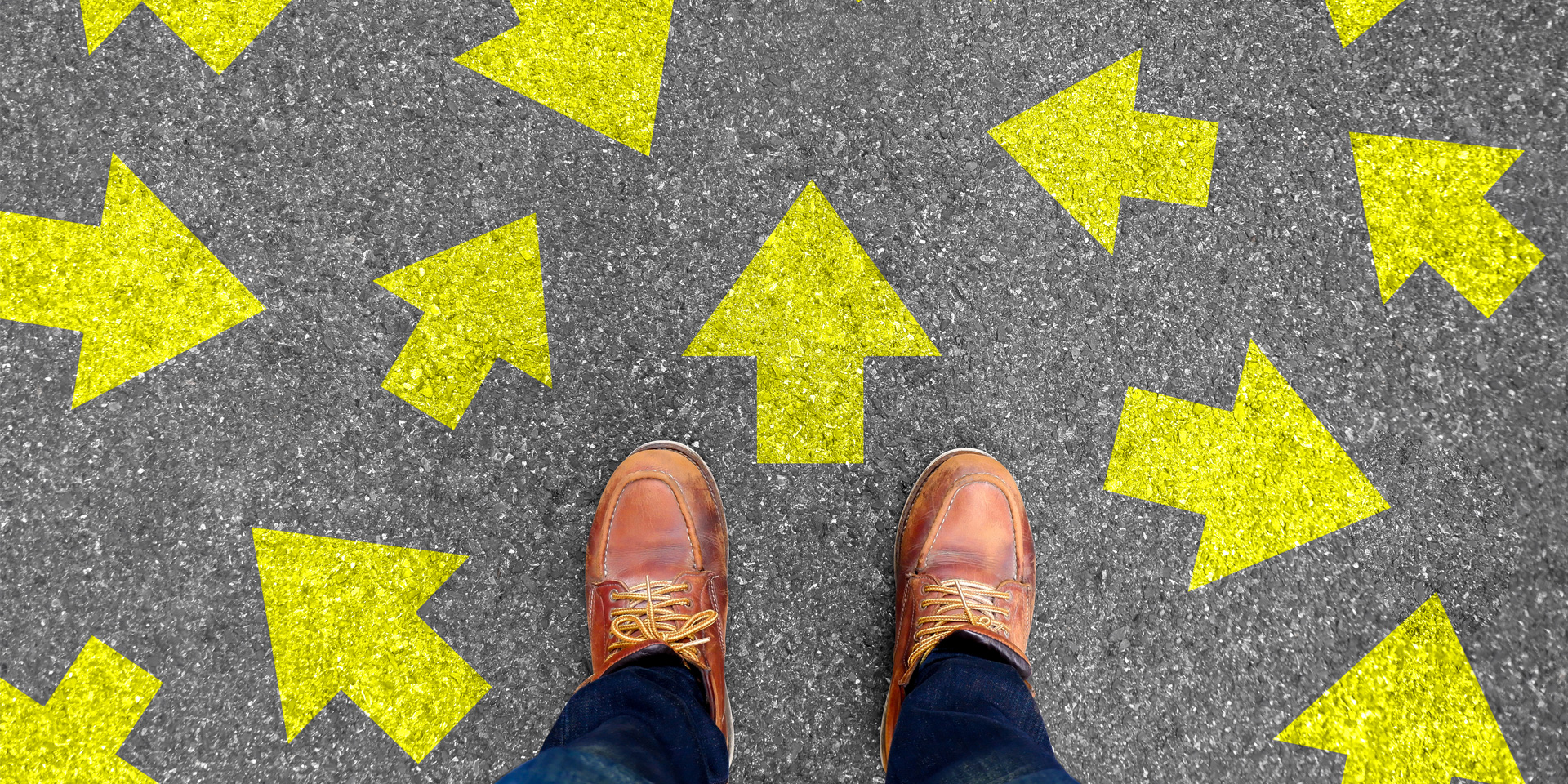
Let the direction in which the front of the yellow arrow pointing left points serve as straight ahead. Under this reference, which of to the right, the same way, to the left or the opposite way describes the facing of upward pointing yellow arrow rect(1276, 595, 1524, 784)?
to the right

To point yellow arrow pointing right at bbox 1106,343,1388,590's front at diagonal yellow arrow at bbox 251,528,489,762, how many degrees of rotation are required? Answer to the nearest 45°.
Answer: approximately 135° to its right

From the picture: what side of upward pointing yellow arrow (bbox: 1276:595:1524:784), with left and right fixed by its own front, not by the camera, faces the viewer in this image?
back

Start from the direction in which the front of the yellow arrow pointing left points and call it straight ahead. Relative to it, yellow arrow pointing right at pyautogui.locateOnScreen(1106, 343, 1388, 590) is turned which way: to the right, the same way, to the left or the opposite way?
the opposite way

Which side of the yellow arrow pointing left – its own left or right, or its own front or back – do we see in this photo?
left

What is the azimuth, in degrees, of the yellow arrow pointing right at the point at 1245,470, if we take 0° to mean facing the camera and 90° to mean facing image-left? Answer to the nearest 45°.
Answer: approximately 270°

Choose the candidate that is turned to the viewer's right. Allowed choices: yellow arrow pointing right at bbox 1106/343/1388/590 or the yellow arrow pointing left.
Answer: the yellow arrow pointing right

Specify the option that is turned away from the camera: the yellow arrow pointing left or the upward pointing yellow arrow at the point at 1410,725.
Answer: the upward pointing yellow arrow

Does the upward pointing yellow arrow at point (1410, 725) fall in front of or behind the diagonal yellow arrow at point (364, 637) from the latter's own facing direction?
behind
